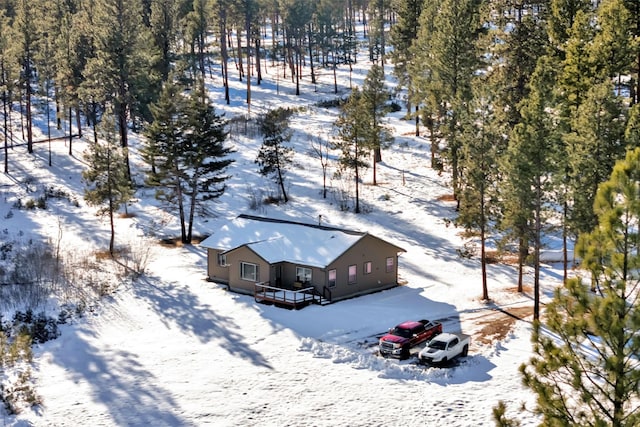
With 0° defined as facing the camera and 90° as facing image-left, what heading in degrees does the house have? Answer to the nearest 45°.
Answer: approximately 45°

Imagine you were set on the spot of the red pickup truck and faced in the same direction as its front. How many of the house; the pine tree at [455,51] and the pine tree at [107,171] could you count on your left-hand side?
0

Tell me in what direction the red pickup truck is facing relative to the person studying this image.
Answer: facing the viewer and to the left of the viewer

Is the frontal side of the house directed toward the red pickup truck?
no

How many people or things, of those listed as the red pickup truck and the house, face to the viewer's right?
0

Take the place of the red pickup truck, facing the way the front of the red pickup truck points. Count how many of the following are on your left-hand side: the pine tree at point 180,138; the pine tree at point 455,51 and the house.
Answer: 0

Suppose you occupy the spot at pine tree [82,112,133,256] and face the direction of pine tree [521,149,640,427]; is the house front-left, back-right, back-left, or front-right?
front-left

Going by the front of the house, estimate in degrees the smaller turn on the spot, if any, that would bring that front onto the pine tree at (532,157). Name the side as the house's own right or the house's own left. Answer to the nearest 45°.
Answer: approximately 90° to the house's own left

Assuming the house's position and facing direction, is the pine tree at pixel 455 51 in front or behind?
behind

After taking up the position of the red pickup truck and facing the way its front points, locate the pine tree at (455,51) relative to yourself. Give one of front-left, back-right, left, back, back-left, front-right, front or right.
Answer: back-right

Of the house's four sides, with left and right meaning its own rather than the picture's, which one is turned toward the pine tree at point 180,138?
right

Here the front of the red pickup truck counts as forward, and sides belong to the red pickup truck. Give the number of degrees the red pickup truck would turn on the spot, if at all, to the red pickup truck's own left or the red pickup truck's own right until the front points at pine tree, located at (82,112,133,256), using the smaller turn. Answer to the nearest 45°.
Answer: approximately 90° to the red pickup truck's own right

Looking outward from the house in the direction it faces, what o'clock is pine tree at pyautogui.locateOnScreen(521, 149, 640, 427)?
The pine tree is roughly at 10 o'clock from the house.

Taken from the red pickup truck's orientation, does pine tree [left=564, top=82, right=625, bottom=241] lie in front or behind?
behind
